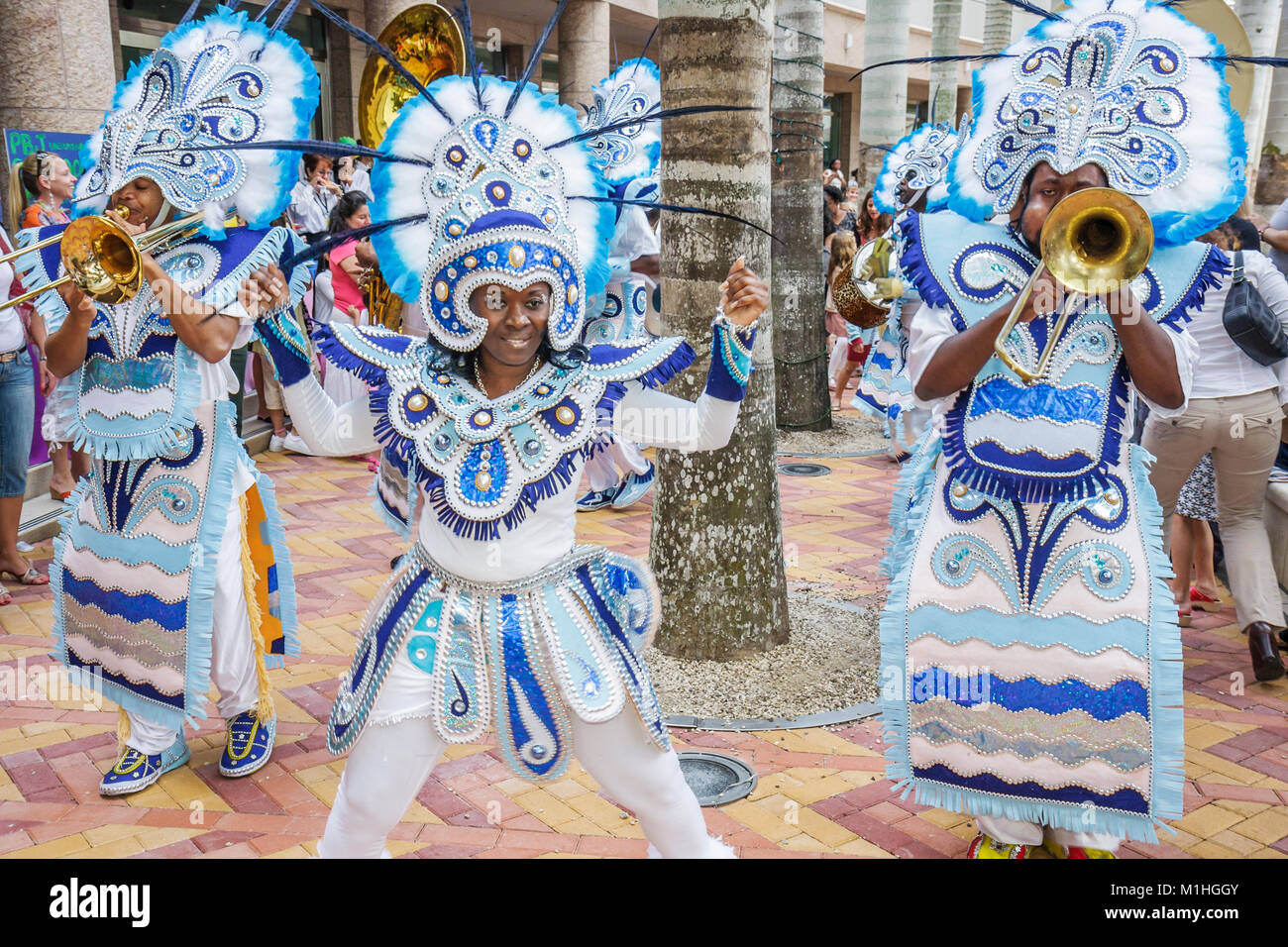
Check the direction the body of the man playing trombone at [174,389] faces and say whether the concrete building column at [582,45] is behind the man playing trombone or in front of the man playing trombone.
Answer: behind

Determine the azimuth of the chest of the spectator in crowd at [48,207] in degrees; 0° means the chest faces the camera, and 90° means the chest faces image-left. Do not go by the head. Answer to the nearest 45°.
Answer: approximately 270°

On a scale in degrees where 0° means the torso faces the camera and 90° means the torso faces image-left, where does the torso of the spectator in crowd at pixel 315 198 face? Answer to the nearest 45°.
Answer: approximately 315°

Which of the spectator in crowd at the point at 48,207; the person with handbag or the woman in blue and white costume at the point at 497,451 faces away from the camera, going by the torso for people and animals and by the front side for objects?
the person with handbag

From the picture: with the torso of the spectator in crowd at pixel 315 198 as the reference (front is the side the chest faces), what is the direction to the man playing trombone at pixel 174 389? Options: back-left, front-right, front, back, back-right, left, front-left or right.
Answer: front-right

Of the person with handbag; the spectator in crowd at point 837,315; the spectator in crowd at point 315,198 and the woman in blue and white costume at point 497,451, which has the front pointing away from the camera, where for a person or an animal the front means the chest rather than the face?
the person with handbag

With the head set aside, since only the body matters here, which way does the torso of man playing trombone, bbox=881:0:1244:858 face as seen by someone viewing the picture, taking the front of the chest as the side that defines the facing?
toward the camera

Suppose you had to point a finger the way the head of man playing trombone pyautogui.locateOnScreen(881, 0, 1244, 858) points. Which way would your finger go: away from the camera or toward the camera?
toward the camera

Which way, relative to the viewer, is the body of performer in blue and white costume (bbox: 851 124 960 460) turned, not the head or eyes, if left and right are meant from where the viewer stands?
facing the viewer and to the left of the viewer

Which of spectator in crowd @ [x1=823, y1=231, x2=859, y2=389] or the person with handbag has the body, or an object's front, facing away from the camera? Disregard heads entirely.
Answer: the person with handbag

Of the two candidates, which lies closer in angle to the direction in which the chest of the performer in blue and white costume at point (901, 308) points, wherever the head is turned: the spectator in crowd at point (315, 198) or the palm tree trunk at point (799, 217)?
the spectator in crowd

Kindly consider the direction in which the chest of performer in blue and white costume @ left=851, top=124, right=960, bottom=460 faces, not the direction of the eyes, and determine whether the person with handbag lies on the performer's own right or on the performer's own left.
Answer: on the performer's own left

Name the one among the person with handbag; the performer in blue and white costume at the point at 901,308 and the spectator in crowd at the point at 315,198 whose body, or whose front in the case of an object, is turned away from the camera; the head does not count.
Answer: the person with handbag
